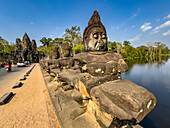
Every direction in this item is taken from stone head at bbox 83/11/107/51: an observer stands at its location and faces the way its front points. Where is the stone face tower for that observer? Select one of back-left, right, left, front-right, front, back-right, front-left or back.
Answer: back

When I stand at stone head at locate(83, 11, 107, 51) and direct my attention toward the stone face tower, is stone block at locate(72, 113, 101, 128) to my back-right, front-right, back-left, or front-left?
back-left

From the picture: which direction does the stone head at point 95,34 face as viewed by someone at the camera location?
facing the viewer and to the right of the viewer
